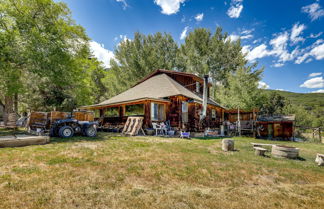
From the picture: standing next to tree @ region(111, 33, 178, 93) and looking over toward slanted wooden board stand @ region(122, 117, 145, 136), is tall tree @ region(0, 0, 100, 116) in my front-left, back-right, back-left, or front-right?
front-right

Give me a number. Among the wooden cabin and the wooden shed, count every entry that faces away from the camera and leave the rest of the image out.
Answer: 0

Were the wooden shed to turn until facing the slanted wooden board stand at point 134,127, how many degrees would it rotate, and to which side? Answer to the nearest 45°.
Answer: approximately 45° to its right

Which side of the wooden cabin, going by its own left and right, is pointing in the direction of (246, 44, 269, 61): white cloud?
back

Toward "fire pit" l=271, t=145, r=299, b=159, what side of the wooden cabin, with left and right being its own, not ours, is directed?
left

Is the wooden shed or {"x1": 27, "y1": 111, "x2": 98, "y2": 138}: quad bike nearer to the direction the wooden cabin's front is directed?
the quad bike

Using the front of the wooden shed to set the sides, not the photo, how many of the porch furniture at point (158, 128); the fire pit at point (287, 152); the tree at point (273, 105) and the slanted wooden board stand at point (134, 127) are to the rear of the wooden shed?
1

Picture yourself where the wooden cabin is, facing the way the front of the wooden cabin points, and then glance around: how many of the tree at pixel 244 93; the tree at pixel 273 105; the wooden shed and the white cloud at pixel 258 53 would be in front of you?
0

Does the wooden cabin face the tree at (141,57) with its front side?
no

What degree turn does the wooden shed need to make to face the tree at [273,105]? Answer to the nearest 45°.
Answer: approximately 180°

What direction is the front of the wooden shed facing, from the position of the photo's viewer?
facing the viewer

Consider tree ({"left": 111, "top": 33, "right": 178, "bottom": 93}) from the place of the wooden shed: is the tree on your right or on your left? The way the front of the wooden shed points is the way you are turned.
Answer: on your right

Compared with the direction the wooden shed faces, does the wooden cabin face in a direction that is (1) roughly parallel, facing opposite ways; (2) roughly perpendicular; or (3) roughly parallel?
roughly parallel

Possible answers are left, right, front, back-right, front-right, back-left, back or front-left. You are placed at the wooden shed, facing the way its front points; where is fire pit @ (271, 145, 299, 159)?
front

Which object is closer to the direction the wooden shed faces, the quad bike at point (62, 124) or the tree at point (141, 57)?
the quad bike
